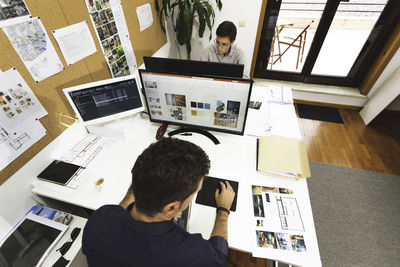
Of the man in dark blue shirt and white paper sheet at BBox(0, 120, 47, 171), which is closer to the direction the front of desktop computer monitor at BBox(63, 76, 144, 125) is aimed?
the man in dark blue shirt

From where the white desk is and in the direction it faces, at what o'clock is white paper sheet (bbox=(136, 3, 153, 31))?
The white paper sheet is roughly at 6 o'clock from the white desk.

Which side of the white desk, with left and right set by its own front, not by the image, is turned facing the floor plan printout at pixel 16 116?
right

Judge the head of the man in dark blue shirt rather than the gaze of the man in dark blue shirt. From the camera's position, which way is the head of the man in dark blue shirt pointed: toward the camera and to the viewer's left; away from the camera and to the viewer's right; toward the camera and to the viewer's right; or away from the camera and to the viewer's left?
away from the camera and to the viewer's right

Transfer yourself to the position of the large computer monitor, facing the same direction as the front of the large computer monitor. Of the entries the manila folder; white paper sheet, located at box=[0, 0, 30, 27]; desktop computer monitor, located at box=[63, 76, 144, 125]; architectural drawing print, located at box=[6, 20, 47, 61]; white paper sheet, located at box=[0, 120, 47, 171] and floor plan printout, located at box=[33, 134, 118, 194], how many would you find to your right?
5

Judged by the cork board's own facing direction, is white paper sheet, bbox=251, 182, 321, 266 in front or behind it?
in front

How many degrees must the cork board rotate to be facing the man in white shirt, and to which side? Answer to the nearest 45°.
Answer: approximately 45° to its left

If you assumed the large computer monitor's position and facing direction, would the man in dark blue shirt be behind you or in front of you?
in front

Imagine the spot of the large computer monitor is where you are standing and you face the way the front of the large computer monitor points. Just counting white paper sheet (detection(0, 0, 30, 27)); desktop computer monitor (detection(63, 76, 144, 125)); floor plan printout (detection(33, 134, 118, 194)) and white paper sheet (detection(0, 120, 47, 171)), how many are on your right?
4

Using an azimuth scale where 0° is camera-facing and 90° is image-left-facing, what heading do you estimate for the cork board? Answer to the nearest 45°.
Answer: approximately 315°

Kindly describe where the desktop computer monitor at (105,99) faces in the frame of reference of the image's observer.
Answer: facing the viewer and to the right of the viewer
